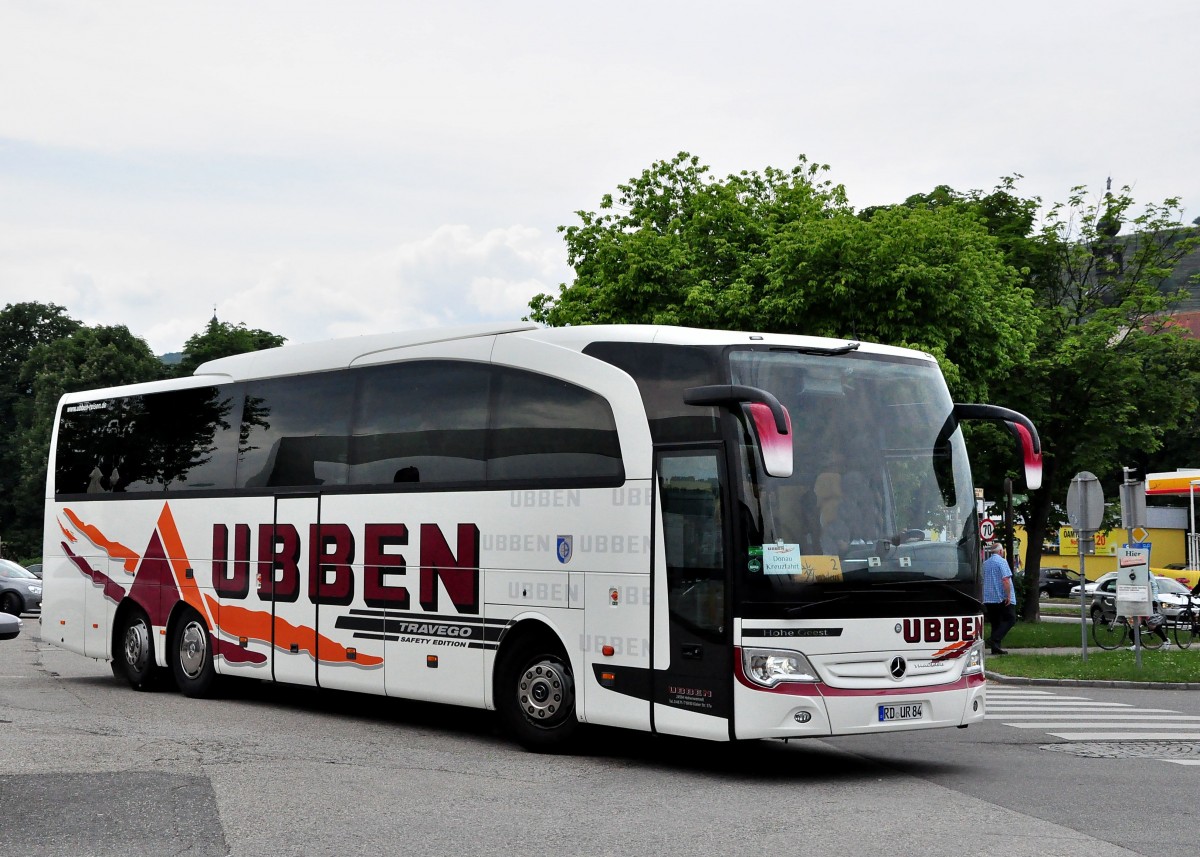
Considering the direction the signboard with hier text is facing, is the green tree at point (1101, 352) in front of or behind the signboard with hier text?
behind

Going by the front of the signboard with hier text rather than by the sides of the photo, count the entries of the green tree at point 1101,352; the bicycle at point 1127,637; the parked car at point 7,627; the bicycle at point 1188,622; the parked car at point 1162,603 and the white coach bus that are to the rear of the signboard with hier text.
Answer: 4

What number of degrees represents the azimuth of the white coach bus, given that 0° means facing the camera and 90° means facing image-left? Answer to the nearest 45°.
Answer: approximately 315°

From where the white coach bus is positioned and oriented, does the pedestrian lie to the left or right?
on its left

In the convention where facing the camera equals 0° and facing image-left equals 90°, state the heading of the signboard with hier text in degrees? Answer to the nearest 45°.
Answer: approximately 0°

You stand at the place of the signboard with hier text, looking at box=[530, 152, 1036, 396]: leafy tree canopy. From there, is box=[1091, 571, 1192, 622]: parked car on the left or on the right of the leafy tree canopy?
right

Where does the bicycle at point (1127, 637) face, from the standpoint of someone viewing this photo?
facing to the left of the viewer

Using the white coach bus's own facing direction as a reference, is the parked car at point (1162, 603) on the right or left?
on its left
